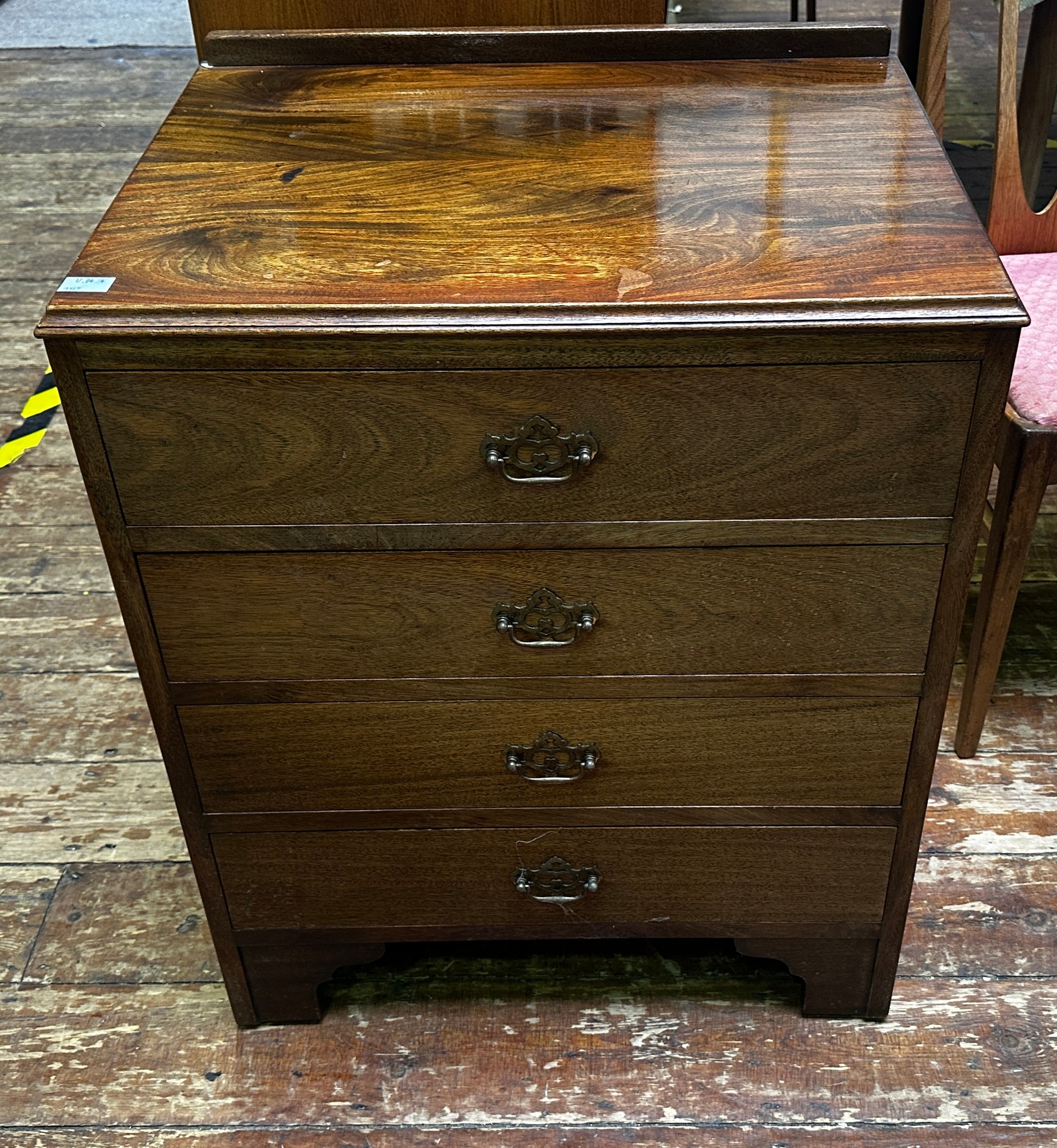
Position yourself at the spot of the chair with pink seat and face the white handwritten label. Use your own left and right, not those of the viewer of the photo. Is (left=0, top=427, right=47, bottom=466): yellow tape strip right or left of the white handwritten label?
right

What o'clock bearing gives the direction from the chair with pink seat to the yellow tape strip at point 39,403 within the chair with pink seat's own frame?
The yellow tape strip is roughly at 3 o'clock from the chair with pink seat.

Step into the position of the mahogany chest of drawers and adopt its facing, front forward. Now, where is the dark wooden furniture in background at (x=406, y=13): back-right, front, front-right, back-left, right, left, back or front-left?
back

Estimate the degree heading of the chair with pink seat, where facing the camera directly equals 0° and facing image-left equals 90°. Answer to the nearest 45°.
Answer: approximately 0°

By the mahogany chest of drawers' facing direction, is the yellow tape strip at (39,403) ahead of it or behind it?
behind

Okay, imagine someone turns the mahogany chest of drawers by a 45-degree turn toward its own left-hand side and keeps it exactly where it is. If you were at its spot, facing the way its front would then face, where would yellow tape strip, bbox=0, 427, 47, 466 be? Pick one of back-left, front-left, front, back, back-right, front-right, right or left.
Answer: back

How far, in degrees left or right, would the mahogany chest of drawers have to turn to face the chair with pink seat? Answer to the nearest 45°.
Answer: approximately 135° to its left

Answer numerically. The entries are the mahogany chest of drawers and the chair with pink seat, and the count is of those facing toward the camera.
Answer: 2
